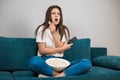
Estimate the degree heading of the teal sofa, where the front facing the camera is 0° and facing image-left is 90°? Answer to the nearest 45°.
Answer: approximately 0°
